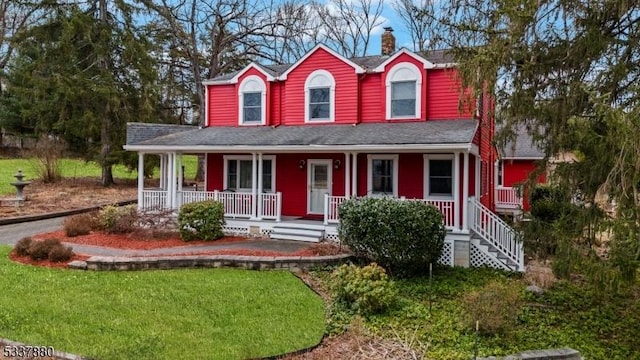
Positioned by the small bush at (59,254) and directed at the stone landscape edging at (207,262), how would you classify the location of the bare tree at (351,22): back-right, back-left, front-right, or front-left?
front-left

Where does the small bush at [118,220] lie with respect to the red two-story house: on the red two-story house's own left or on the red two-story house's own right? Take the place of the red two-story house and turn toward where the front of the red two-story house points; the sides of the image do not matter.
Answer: on the red two-story house's own right

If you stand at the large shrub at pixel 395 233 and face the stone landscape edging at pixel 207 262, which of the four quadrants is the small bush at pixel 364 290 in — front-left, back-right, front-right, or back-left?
front-left

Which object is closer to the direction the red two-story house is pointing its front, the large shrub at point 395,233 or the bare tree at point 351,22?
the large shrub

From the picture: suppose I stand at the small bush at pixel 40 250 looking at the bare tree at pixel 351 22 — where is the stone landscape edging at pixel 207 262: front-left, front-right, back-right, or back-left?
front-right

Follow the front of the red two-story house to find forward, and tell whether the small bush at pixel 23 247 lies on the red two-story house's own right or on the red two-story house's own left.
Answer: on the red two-story house's own right

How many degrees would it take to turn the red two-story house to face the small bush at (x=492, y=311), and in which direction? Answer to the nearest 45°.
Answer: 0° — it already faces it

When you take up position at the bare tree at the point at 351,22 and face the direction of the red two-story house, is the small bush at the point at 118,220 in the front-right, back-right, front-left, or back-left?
front-right

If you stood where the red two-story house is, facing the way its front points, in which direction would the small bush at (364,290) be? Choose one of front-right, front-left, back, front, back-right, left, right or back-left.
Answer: front

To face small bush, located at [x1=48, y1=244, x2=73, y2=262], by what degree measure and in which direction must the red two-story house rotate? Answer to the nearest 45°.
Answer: approximately 45° to its right

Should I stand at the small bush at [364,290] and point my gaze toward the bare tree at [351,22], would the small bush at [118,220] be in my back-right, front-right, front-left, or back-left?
front-left

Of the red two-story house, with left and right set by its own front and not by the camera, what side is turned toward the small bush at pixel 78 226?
right

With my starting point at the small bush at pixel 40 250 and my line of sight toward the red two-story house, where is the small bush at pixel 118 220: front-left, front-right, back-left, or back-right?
front-left

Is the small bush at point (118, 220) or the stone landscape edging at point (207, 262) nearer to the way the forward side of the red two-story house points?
the stone landscape edging

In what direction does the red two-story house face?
toward the camera

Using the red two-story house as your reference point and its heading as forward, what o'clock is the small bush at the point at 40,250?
The small bush is roughly at 2 o'clock from the red two-story house.

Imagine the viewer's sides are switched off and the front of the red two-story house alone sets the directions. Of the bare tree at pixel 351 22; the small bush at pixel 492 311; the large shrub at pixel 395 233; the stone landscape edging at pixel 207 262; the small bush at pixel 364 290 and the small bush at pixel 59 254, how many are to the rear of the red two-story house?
1
